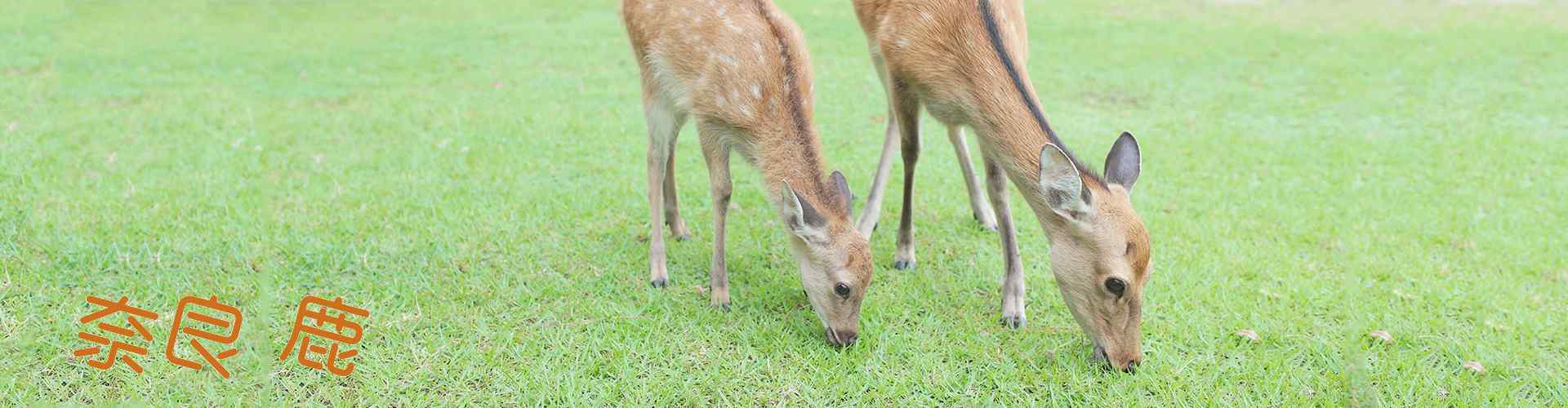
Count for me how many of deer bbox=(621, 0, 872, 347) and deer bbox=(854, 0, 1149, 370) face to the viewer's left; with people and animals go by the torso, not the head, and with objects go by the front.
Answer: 0

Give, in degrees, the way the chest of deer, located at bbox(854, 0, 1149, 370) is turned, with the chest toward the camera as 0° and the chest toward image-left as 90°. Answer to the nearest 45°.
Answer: approximately 315°

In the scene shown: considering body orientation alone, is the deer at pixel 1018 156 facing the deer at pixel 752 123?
no

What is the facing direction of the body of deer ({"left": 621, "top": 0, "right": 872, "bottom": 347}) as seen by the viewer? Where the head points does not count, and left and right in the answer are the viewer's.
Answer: facing the viewer and to the right of the viewer

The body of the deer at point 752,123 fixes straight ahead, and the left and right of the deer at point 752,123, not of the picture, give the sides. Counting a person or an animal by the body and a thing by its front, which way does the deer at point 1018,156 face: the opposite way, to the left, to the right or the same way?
the same way
